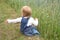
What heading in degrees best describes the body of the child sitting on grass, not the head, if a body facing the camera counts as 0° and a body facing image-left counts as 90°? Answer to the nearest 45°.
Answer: approximately 225°
